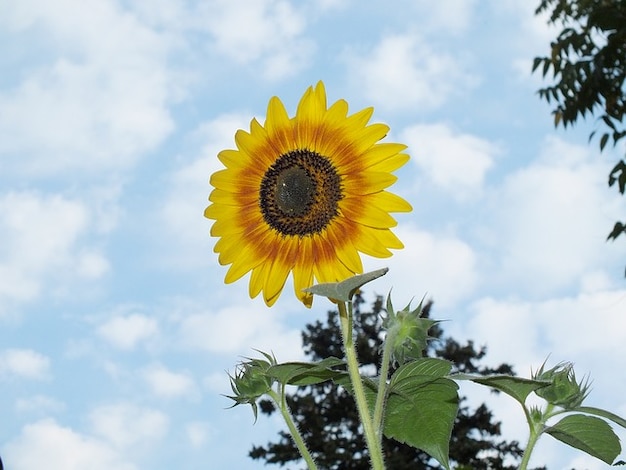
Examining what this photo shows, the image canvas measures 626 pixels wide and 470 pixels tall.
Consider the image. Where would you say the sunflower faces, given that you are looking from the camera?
facing the viewer
